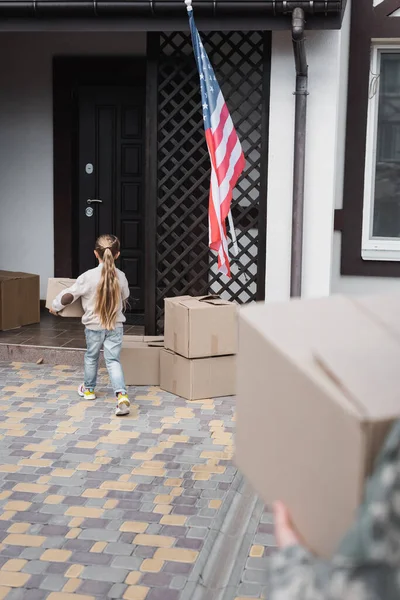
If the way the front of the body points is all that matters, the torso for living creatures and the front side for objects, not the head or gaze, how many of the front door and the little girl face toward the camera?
1

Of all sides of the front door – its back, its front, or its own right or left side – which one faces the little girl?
front

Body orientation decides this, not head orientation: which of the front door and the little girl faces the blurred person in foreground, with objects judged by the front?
the front door

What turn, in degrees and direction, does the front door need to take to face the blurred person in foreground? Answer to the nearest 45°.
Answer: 0° — it already faces them

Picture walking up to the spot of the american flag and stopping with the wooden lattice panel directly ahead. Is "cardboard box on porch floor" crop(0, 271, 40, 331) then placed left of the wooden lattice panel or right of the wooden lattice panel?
left

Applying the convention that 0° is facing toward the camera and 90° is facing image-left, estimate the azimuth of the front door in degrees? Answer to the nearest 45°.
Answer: approximately 0°

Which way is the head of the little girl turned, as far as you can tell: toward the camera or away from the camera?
away from the camera

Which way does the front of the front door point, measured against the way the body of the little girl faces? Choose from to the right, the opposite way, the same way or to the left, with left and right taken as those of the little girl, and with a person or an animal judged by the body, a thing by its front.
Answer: the opposite way

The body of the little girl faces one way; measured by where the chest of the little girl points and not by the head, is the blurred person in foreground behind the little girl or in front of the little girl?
behind

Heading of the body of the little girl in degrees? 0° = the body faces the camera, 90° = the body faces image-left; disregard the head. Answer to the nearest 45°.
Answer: approximately 180°

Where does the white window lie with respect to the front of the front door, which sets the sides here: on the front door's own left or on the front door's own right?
on the front door's own left
